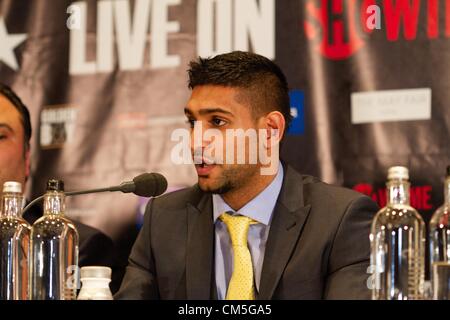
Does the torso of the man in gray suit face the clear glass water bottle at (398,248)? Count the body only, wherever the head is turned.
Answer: no

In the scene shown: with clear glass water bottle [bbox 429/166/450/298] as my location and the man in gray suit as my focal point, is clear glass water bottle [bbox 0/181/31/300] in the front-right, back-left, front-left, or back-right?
front-left

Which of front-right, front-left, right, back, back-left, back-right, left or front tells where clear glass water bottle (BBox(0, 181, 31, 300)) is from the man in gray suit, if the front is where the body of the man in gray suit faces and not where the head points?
front

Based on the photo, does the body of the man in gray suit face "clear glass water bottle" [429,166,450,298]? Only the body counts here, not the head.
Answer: no

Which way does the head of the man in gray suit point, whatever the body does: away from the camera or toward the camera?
toward the camera

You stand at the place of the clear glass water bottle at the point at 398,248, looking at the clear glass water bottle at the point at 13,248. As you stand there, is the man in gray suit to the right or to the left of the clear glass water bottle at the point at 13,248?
right

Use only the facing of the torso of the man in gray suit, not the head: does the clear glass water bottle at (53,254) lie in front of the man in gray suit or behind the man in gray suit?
in front

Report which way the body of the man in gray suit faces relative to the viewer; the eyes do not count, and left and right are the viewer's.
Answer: facing the viewer and to the left of the viewer
